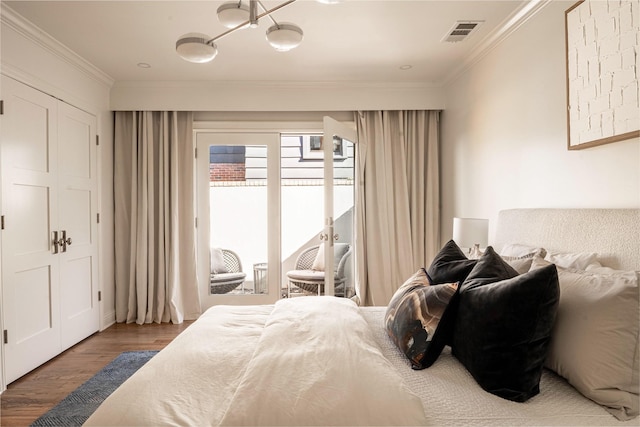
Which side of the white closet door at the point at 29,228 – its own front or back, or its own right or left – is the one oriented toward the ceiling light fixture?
front

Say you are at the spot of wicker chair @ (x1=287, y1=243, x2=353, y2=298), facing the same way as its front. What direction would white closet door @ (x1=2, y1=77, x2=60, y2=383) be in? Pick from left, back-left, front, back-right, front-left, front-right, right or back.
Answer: front

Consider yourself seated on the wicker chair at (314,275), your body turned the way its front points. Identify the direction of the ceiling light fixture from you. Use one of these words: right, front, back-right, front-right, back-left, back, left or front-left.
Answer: front-left

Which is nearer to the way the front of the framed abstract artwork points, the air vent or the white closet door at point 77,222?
the white closet door

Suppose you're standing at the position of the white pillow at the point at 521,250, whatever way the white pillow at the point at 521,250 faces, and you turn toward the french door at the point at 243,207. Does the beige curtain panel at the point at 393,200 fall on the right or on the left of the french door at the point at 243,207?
right

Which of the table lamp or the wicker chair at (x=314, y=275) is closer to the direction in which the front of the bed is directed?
the wicker chair

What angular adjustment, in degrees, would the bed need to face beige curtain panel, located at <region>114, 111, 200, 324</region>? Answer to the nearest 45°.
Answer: approximately 45° to its right

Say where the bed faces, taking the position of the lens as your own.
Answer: facing to the left of the viewer

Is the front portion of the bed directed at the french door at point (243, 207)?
no

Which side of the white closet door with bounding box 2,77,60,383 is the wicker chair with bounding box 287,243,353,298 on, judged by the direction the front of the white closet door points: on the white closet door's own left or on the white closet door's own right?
on the white closet door's own left

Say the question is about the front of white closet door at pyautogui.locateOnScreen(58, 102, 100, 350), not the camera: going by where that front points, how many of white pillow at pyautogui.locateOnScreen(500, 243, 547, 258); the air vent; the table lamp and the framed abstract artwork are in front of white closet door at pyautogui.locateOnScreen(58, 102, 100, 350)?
4

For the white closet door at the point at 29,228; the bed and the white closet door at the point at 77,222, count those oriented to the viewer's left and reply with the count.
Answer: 1

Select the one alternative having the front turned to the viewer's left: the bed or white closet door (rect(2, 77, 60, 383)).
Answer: the bed

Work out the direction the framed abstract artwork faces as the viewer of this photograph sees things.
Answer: facing the viewer and to the left of the viewer

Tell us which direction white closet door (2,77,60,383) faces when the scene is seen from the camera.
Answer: facing the viewer and to the right of the viewer

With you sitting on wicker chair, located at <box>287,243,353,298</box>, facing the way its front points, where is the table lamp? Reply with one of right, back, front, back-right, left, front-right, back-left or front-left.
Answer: left
